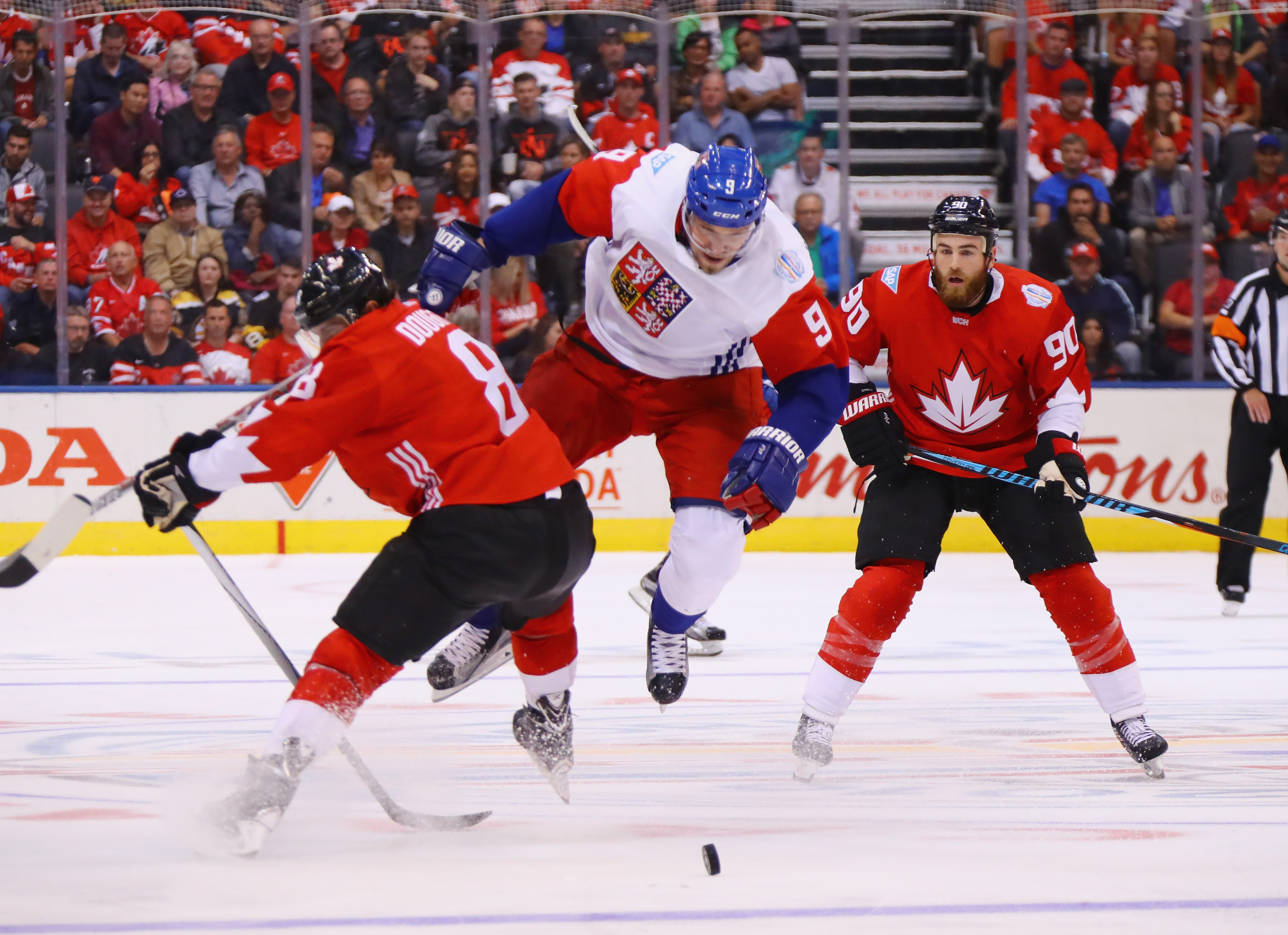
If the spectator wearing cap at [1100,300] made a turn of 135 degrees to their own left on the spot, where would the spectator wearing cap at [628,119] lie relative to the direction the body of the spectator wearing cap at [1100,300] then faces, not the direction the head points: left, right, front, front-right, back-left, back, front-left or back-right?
back-left

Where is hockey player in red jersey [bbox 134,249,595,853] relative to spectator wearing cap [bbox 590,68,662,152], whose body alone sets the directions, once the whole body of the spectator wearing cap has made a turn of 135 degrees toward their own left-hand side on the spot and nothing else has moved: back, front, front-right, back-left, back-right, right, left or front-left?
back-right

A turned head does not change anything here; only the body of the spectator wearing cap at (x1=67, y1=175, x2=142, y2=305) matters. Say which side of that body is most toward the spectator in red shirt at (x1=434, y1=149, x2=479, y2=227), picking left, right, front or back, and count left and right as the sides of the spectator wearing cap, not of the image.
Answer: left

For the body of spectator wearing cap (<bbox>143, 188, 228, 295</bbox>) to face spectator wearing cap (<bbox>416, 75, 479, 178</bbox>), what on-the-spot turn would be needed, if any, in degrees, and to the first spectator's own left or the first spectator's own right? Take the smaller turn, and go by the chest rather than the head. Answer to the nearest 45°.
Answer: approximately 90° to the first spectator's own left

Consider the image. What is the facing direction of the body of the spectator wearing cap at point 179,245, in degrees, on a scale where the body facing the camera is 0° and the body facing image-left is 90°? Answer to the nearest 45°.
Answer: approximately 0°

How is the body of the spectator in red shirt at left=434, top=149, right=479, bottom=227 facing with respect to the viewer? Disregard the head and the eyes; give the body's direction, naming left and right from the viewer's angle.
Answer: facing the viewer

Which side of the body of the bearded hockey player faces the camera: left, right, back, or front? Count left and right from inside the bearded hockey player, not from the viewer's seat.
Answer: front
